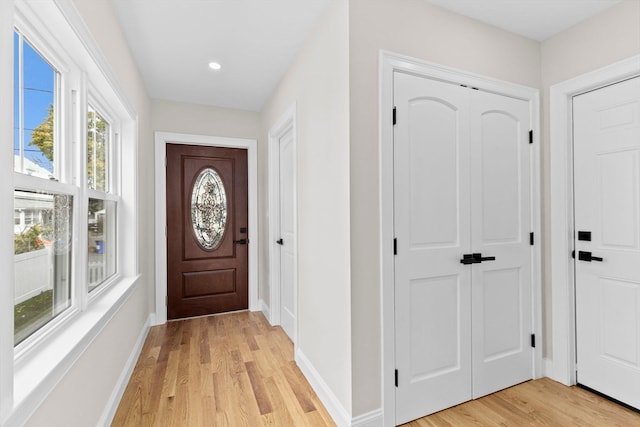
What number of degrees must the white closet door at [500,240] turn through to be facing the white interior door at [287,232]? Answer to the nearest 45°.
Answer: approximately 135° to its right

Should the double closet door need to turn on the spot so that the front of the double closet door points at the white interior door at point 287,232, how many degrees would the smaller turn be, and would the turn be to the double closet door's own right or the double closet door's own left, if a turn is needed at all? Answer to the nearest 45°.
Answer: approximately 135° to the double closet door's own right

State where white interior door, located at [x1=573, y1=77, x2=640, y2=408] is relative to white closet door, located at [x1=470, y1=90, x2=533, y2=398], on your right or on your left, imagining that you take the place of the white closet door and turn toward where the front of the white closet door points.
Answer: on your left
